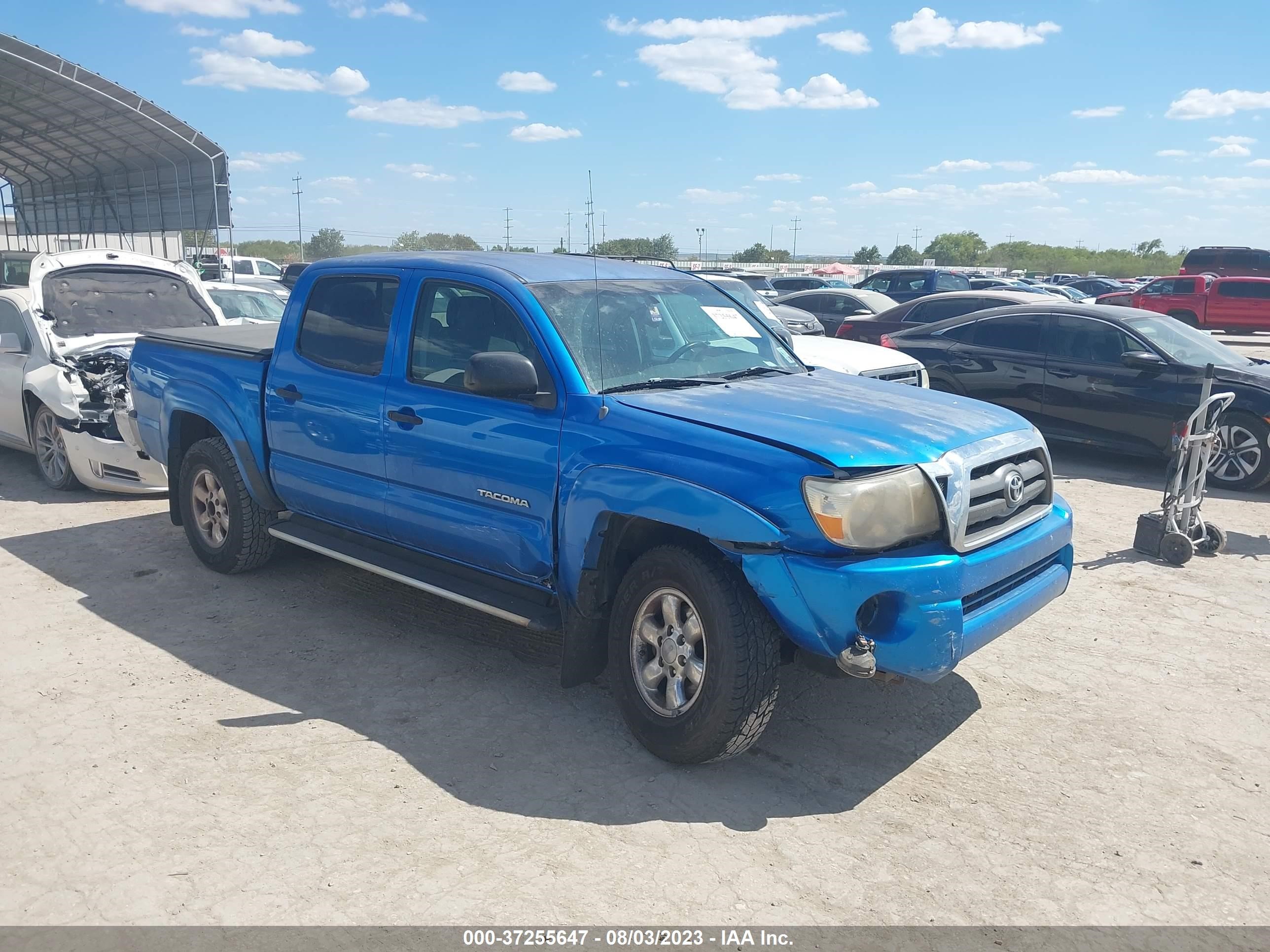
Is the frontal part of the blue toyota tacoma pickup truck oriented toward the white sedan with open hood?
no

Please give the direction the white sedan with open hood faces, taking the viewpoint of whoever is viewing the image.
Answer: facing the viewer and to the right of the viewer

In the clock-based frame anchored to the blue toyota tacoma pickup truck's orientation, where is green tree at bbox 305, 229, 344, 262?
The green tree is roughly at 7 o'clock from the blue toyota tacoma pickup truck.

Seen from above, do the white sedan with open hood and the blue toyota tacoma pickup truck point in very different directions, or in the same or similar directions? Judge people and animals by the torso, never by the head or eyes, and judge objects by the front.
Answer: same or similar directions

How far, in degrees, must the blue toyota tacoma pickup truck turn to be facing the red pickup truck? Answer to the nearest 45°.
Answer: approximately 90° to its left

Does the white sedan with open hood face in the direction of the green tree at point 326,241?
no

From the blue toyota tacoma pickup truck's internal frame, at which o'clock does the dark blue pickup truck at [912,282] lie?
The dark blue pickup truck is roughly at 8 o'clock from the blue toyota tacoma pickup truck.

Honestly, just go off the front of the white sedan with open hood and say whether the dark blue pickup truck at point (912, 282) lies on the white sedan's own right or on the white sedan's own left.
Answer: on the white sedan's own left

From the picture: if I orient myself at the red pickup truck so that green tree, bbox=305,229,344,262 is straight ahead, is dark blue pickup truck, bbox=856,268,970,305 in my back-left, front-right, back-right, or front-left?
front-left

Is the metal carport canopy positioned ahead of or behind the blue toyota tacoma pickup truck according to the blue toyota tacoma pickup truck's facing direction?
behind

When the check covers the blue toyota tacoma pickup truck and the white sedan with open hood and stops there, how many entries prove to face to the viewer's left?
0

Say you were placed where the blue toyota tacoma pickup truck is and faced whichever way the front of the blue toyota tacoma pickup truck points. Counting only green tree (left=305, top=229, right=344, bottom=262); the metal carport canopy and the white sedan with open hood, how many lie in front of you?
0
